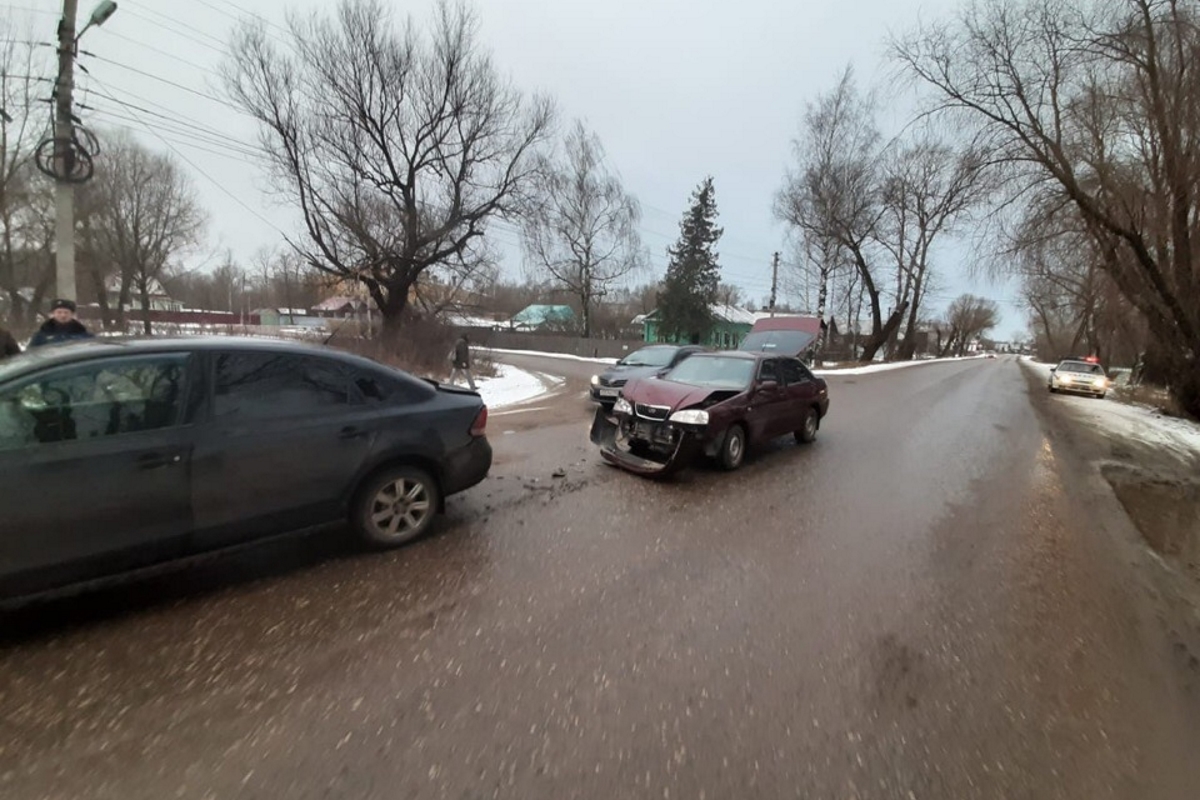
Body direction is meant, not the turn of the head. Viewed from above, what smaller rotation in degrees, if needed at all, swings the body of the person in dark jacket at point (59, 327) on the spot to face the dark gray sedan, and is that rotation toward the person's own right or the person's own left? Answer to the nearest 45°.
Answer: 0° — they already face it

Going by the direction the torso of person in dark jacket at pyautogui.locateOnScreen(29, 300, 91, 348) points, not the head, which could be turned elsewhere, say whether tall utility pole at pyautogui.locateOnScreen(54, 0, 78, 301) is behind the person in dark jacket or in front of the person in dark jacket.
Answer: behind

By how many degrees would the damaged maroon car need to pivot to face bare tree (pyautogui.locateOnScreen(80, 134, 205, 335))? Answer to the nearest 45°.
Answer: approximately 90° to its right

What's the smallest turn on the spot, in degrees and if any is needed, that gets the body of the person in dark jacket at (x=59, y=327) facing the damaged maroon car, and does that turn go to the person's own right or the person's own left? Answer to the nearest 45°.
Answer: approximately 45° to the person's own left

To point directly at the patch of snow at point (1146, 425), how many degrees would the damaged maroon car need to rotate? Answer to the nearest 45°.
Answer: approximately 180°

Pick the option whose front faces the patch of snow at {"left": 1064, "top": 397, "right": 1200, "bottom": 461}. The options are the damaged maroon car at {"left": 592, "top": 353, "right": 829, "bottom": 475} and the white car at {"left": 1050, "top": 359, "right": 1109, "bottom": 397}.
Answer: the white car

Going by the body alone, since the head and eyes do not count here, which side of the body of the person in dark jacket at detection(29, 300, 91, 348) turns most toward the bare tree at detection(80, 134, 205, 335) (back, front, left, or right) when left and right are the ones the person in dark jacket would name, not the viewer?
back

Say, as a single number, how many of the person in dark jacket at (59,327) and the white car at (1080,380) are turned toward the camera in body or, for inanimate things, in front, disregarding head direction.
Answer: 2

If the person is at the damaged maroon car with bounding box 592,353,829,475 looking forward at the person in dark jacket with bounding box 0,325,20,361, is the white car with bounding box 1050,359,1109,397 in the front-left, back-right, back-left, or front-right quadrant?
back-right
